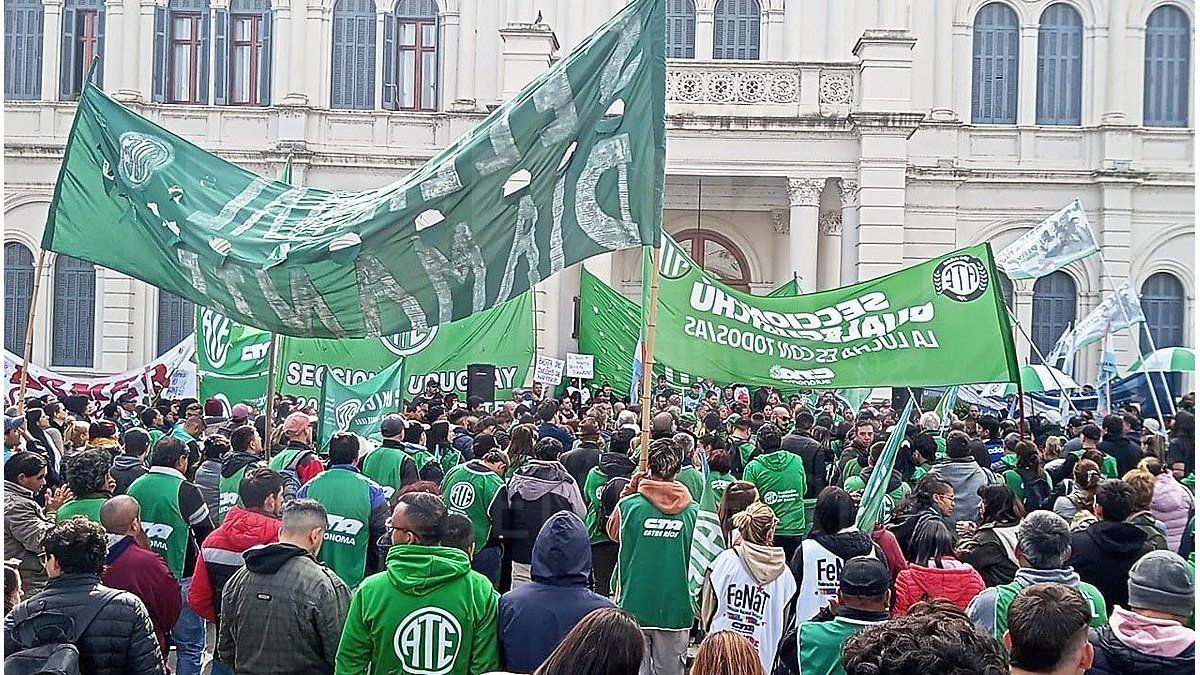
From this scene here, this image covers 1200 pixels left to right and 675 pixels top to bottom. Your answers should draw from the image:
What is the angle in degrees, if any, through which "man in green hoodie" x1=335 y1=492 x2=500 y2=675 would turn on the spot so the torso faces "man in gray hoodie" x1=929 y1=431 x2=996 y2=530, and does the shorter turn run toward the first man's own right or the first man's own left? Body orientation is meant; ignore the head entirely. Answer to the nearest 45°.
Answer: approximately 45° to the first man's own right

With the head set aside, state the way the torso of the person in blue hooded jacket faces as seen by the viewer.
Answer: away from the camera

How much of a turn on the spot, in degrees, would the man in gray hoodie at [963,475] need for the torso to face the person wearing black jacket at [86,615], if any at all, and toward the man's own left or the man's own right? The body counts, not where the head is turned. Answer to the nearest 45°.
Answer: approximately 135° to the man's own left

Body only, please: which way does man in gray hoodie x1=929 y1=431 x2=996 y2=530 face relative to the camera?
away from the camera

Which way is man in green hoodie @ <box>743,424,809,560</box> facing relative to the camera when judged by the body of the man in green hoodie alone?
away from the camera

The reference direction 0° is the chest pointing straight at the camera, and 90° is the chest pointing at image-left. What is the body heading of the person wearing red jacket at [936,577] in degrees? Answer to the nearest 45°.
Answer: approximately 180°

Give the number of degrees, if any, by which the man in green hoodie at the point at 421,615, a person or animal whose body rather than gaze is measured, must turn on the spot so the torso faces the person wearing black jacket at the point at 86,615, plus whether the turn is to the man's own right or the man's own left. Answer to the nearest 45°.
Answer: approximately 90° to the man's own left

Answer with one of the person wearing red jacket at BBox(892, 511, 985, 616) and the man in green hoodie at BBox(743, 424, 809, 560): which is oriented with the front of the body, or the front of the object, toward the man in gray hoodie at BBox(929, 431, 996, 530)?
the person wearing red jacket

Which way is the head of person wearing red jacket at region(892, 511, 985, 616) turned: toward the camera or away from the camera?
away from the camera

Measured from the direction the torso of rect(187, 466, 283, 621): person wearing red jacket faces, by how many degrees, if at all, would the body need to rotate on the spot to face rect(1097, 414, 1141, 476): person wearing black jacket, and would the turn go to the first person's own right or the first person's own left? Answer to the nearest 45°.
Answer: approximately 45° to the first person's own right

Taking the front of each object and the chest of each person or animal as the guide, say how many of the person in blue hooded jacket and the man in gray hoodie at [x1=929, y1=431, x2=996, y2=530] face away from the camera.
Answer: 2

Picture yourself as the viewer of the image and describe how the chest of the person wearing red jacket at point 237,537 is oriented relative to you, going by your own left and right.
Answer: facing away from the viewer and to the right of the viewer
